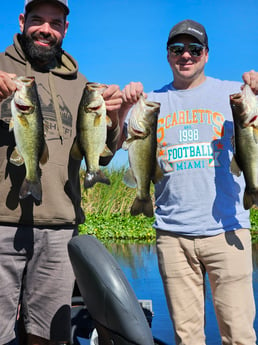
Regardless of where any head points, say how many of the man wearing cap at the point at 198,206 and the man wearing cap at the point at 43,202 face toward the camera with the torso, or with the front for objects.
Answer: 2

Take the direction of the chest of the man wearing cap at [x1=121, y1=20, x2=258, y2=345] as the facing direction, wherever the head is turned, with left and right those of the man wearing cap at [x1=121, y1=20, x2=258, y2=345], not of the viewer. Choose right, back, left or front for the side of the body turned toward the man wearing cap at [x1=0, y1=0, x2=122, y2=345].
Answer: right

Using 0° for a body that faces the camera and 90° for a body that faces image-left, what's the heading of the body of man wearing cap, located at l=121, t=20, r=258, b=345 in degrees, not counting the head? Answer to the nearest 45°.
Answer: approximately 0°

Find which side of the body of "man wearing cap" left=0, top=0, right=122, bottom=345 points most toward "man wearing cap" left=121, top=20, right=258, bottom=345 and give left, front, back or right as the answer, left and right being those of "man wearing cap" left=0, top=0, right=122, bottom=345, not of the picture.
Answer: left
